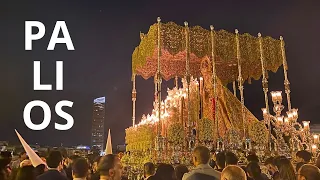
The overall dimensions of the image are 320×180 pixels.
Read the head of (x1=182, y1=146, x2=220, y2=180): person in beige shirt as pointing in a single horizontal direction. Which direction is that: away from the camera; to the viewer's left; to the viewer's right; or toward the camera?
away from the camera

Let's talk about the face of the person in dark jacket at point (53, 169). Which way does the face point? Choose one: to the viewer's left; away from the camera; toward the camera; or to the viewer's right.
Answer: away from the camera

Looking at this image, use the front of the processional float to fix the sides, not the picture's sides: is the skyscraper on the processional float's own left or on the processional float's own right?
on the processional float's own right

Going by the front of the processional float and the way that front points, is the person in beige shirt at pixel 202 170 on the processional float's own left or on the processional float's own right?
on the processional float's own left

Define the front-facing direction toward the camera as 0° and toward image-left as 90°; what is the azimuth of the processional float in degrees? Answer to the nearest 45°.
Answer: approximately 45°
